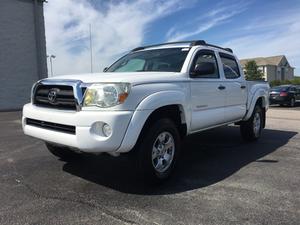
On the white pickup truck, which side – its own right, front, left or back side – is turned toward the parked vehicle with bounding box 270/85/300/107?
back

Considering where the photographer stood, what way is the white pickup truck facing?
facing the viewer and to the left of the viewer
